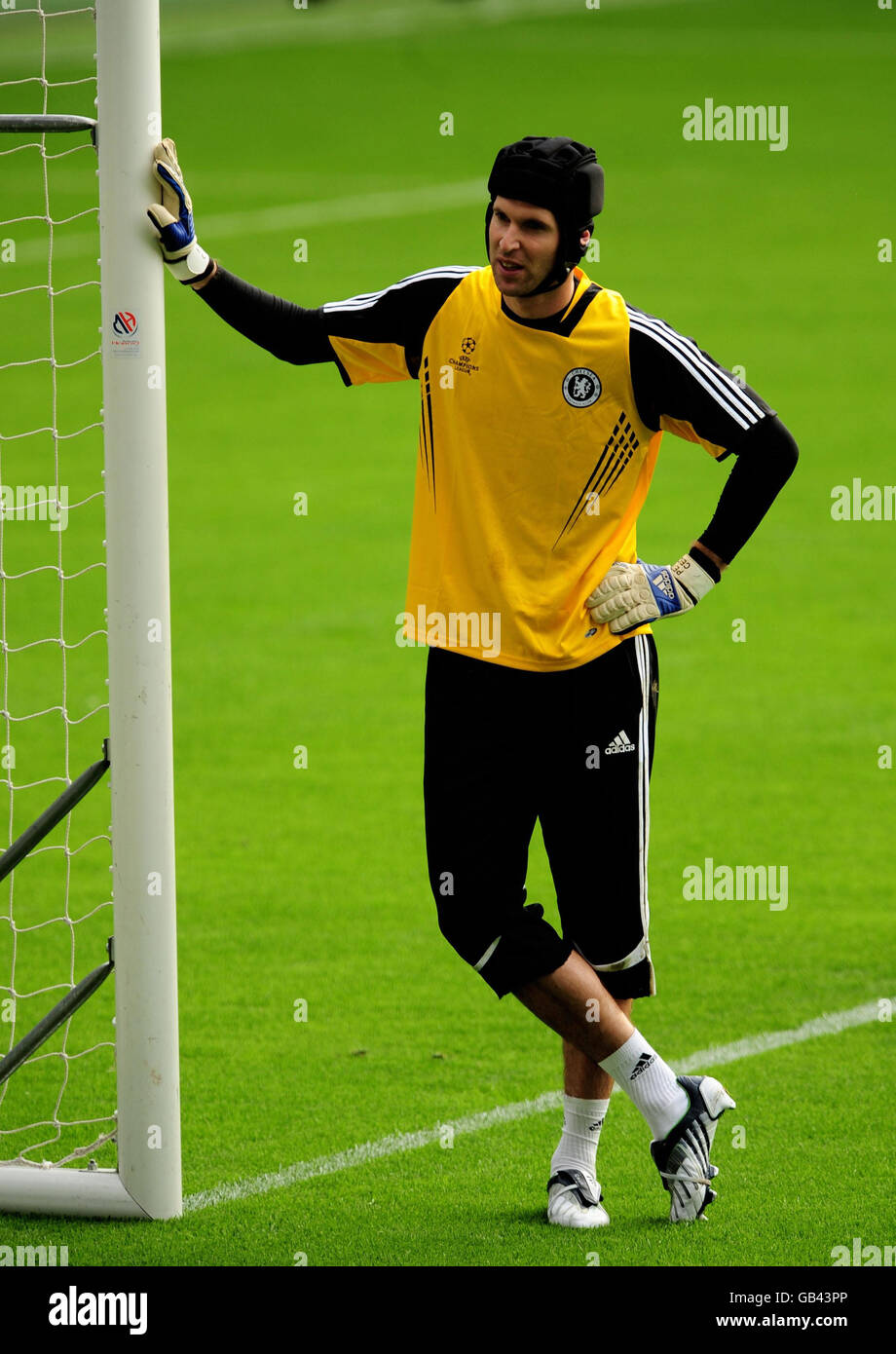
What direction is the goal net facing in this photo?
to the viewer's right

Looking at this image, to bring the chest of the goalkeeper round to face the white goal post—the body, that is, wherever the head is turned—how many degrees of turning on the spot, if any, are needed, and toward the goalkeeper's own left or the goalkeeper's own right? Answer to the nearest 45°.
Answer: approximately 90° to the goalkeeper's own right

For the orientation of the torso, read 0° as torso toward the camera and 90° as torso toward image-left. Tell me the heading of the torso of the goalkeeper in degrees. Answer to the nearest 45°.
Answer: approximately 0°

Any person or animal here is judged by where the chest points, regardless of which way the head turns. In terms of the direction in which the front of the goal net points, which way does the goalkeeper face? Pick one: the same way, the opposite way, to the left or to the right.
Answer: to the right

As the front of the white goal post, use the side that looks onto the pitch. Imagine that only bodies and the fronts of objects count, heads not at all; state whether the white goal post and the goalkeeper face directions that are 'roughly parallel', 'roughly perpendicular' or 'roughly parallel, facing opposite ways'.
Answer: roughly perpendicular

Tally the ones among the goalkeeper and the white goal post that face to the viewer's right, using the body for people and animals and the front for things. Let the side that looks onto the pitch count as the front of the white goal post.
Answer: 1

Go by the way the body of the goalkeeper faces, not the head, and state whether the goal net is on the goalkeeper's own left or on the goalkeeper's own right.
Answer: on the goalkeeper's own right
